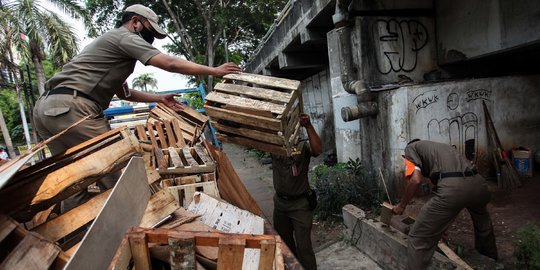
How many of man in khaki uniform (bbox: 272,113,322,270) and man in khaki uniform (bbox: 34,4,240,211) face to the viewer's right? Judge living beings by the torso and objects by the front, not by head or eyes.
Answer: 1

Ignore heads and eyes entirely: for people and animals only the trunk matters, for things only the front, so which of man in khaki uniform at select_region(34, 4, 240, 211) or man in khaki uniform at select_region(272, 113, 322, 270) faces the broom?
man in khaki uniform at select_region(34, 4, 240, 211)

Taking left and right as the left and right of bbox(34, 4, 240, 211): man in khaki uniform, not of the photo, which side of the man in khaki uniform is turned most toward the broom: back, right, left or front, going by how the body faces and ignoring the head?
front

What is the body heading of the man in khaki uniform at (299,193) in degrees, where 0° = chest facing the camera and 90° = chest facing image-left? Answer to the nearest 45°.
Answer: approximately 45°

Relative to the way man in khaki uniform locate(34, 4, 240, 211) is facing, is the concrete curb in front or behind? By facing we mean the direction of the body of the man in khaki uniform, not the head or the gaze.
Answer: in front

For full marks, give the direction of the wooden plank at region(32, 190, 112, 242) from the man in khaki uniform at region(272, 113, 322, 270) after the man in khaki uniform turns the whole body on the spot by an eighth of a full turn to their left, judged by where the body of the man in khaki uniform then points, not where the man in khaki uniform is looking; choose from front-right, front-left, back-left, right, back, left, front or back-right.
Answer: front-right

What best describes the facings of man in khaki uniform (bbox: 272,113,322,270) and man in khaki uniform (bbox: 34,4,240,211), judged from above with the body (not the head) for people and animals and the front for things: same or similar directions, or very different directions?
very different directions

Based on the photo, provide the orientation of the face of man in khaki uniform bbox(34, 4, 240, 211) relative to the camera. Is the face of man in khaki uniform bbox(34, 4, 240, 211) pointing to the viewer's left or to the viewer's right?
to the viewer's right

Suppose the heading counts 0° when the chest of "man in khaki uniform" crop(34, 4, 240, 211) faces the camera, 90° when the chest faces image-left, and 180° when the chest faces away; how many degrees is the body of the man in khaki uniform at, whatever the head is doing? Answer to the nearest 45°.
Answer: approximately 270°
